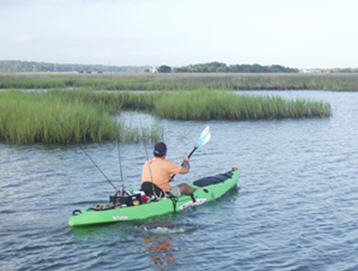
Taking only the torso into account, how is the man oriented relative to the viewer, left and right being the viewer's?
facing away from the viewer and to the right of the viewer
